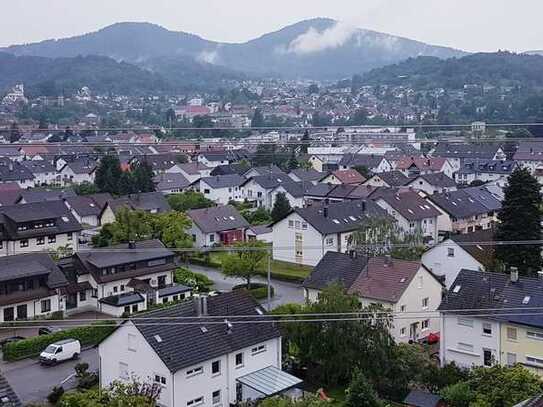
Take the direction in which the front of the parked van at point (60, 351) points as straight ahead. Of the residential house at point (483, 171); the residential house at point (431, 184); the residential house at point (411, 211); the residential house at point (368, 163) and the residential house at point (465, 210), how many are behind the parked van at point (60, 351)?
5

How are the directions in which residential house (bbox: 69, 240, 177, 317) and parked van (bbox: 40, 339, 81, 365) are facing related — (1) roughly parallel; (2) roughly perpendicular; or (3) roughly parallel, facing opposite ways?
roughly perpendicular

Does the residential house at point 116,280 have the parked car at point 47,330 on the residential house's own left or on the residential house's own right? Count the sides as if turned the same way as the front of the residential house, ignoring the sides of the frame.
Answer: on the residential house's own right

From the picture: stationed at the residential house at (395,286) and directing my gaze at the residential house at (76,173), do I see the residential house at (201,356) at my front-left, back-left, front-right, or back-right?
back-left

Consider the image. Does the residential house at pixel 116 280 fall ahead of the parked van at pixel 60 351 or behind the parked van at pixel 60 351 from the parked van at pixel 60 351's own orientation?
behind

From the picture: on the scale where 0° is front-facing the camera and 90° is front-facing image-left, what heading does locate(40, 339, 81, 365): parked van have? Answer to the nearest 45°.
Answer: approximately 45°

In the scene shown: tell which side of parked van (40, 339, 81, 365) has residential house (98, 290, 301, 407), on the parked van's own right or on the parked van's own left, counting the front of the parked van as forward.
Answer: on the parked van's own left

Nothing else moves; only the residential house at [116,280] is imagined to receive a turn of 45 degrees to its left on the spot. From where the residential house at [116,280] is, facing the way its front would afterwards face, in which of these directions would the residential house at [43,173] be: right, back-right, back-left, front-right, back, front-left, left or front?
left

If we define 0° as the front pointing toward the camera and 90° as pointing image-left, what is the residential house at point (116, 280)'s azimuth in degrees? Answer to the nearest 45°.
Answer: approximately 315°

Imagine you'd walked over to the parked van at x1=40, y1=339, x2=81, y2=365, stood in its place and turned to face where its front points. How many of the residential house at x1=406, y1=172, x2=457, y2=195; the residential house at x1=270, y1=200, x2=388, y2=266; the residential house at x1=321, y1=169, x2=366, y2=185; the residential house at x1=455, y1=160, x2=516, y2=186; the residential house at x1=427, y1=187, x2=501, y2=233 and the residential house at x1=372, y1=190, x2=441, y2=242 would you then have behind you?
6

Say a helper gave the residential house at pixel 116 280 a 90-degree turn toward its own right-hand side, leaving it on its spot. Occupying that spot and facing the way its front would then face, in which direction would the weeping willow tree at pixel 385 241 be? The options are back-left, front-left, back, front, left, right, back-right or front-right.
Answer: back-left
